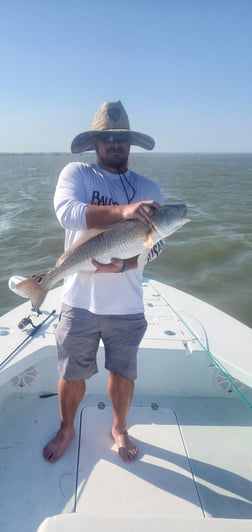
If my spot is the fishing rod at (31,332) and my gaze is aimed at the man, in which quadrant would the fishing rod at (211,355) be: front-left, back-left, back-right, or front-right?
front-left

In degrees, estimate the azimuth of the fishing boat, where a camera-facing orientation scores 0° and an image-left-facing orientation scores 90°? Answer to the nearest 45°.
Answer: approximately 180°

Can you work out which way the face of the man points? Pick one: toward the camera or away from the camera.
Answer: toward the camera

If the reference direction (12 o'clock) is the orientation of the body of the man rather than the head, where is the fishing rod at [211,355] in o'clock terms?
The fishing rod is roughly at 8 o'clock from the man.

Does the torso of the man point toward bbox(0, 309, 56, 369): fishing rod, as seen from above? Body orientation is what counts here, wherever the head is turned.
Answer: no

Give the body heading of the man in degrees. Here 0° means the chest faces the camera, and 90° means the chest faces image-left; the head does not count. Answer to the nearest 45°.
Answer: approximately 0°
